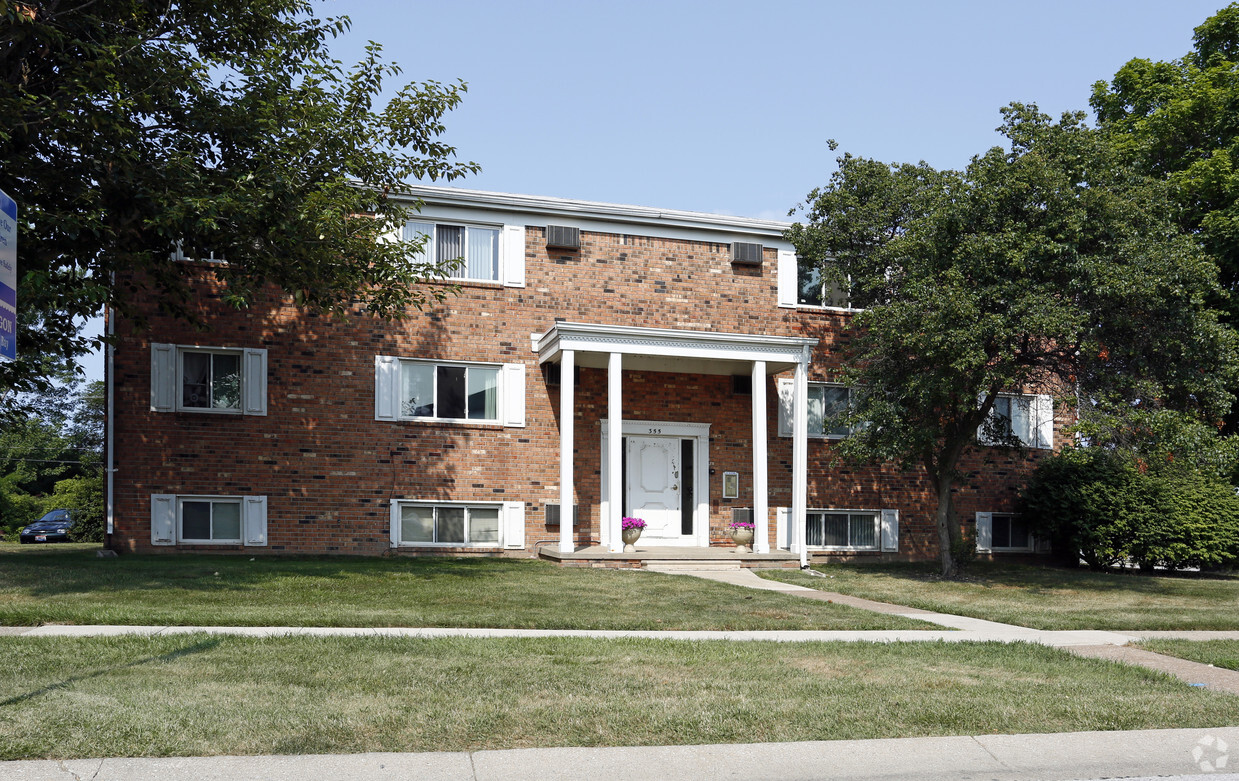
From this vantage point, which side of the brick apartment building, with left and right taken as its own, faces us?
front

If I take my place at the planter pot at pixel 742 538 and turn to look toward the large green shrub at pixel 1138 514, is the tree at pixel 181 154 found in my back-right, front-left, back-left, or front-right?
back-right

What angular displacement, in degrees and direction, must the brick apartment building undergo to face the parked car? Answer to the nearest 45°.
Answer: approximately 135° to its right

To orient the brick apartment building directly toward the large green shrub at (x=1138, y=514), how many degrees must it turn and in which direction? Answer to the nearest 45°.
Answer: approximately 90° to its left

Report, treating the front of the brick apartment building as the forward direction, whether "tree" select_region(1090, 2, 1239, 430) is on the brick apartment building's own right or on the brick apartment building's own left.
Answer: on the brick apartment building's own left

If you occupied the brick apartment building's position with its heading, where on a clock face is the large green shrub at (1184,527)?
The large green shrub is roughly at 9 o'clock from the brick apartment building.

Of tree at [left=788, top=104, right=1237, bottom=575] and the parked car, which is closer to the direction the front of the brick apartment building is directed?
the tree
